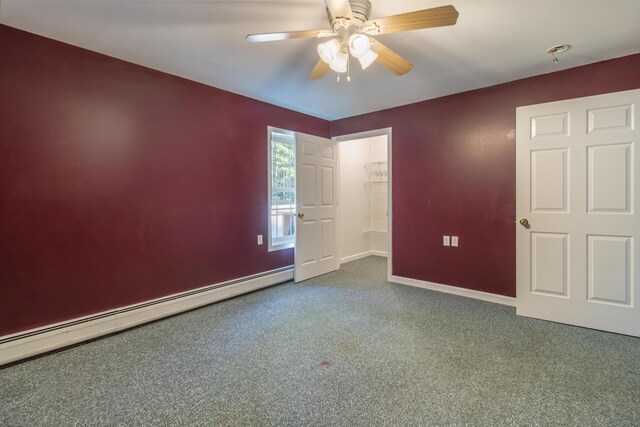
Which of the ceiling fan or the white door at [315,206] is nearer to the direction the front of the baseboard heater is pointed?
the ceiling fan

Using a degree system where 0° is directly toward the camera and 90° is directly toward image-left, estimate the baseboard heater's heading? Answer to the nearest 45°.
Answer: approximately 315°

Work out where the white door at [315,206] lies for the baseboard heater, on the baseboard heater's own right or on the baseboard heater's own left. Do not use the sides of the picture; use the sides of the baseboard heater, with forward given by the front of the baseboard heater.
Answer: on the baseboard heater's own left

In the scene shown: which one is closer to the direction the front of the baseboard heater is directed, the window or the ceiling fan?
the ceiling fan

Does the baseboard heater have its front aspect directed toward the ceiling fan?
yes

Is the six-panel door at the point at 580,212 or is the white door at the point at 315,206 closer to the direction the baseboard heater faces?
the six-panel door

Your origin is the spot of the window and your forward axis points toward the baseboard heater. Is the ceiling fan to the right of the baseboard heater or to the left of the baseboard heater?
left

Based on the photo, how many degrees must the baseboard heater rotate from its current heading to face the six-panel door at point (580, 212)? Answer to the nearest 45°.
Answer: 0° — it already faces it

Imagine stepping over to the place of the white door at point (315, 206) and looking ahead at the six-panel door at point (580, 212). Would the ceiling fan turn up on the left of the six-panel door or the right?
right

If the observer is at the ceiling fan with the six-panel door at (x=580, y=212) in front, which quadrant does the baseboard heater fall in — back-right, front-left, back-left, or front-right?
back-left

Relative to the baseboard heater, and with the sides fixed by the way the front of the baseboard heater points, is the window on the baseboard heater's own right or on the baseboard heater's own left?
on the baseboard heater's own left
